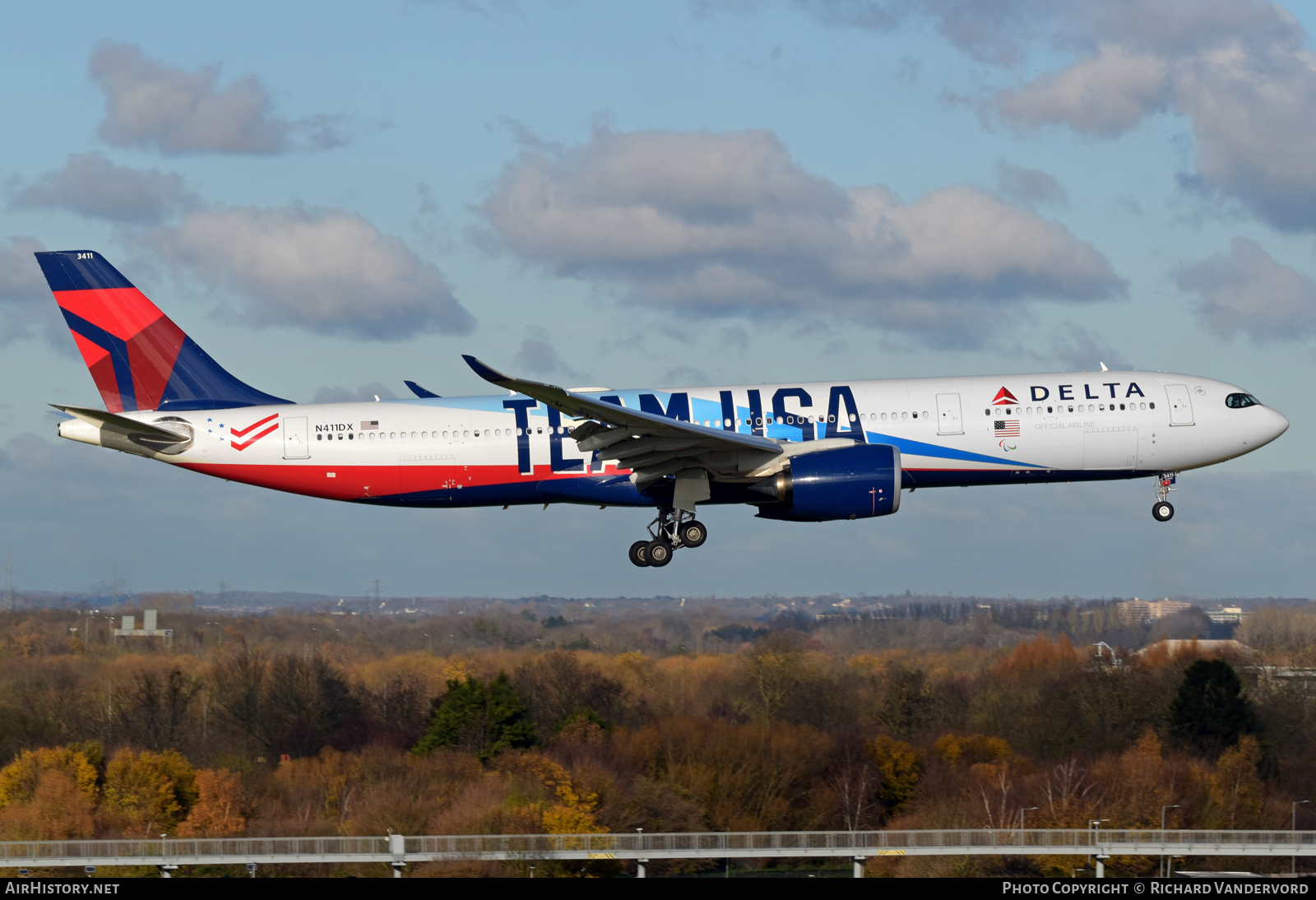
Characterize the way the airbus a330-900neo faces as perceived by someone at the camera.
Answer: facing to the right of the viewer
